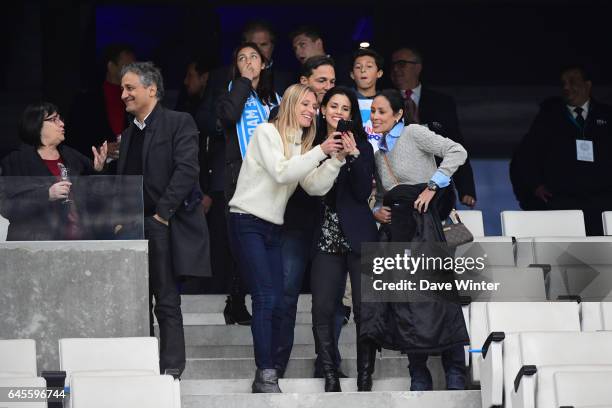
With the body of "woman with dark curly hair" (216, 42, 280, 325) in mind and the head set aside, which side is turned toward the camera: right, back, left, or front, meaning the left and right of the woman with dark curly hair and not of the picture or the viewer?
front

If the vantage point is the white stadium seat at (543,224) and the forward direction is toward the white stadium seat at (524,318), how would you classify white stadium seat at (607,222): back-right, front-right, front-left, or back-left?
back-left

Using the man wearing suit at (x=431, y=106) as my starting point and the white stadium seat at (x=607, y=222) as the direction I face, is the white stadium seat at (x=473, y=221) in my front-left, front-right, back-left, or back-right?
front-right

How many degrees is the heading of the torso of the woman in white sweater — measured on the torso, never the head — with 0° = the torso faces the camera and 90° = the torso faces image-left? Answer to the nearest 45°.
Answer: approximately 315°

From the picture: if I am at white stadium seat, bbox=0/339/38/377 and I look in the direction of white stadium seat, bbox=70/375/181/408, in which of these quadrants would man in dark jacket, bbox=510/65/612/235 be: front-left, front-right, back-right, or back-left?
front-left

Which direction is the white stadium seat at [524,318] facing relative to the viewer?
toward the camera

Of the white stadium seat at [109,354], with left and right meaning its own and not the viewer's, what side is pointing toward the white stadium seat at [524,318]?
left

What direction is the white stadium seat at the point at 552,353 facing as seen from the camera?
toward the camera

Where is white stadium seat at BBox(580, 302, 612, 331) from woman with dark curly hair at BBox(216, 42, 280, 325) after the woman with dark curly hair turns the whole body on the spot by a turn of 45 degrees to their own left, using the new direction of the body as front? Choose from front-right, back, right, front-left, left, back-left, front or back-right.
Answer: front-left
